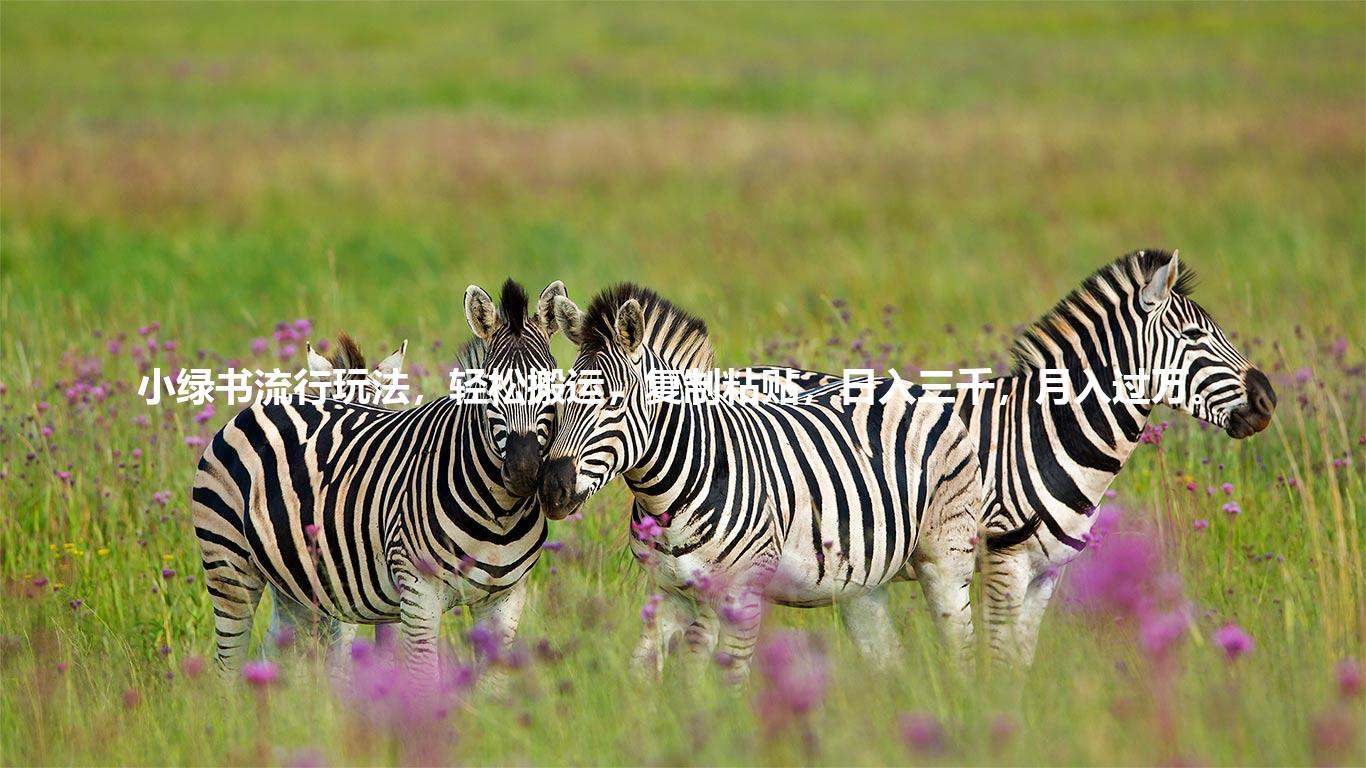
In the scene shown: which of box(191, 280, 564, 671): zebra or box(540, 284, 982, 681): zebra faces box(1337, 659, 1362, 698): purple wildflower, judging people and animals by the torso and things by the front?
box(191, 280, 564, 671): zebra

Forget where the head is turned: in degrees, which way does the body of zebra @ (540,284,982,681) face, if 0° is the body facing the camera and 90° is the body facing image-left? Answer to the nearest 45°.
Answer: approximately 45°

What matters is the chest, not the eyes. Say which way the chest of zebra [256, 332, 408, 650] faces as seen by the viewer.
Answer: toward the camera

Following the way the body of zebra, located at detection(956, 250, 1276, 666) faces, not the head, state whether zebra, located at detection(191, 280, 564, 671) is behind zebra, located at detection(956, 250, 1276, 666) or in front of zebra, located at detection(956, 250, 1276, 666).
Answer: behind

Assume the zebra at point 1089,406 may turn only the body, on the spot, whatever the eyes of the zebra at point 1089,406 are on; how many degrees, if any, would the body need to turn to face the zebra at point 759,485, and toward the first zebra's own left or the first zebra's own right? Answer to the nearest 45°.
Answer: approximately 135° to the first zebra's own right

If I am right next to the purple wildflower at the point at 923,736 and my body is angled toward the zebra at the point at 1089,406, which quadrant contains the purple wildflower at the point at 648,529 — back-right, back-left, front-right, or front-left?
front-left

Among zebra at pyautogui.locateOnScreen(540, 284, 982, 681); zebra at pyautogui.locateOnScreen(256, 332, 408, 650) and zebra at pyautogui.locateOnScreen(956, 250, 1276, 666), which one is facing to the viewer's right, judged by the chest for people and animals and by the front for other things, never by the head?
zebra at pyautogui.locateOnScreen(956, 250, 1276, 666)

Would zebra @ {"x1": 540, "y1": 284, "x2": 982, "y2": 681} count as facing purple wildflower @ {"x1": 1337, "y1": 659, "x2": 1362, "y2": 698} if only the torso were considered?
no

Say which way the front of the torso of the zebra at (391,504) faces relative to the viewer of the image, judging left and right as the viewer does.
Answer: facing the viewer and to the right of the viewer

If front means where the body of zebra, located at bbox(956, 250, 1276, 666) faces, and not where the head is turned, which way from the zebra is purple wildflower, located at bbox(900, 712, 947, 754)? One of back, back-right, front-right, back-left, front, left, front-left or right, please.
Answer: right

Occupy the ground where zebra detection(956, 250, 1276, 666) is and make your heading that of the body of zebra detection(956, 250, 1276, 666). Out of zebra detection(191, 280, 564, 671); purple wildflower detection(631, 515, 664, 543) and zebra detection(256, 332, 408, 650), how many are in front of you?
0

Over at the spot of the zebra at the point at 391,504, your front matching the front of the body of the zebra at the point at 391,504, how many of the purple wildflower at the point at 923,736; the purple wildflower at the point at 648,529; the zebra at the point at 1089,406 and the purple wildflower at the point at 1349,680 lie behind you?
0

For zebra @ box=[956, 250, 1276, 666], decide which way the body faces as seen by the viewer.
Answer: to the viewer's right

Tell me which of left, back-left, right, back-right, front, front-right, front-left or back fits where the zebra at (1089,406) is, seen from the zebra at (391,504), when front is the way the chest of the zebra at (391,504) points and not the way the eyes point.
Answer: front-left

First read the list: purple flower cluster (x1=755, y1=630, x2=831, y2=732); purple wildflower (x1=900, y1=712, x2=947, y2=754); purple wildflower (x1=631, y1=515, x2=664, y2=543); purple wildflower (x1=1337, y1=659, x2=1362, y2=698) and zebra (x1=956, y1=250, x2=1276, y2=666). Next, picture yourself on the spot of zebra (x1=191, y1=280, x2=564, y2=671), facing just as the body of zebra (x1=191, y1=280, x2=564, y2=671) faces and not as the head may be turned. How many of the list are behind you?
0

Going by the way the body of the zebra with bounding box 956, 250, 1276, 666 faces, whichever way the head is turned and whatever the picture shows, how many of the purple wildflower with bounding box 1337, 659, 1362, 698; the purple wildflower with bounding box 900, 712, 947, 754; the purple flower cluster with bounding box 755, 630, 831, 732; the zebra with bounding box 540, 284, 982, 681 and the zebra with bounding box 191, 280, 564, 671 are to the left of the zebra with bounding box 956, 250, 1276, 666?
0

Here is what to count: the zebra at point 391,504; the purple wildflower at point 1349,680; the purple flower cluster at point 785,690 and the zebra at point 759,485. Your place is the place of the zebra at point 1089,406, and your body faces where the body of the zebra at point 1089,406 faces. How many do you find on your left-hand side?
0

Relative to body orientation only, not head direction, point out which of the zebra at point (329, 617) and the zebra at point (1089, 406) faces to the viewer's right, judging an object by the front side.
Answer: the zebra at point (1089, 406)
